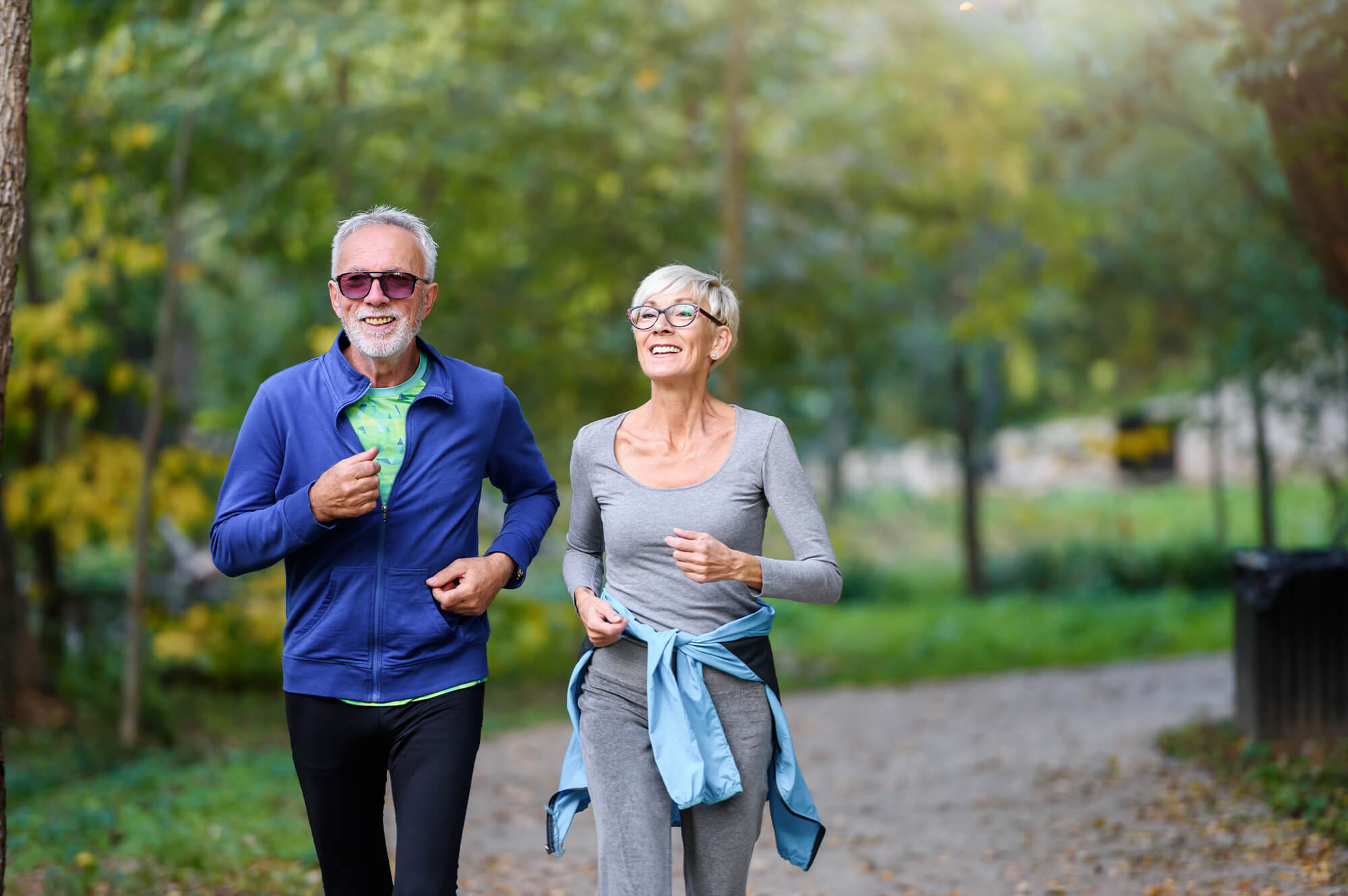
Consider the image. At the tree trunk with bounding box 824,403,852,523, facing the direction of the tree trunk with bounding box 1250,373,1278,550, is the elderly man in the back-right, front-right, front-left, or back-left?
front-right

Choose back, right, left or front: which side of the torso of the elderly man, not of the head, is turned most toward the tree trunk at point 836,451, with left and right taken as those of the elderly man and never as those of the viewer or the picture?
back

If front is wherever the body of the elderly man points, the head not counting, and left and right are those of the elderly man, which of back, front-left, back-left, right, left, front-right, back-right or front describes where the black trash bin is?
back-left

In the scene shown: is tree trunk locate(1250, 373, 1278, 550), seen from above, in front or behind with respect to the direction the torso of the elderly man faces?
behind

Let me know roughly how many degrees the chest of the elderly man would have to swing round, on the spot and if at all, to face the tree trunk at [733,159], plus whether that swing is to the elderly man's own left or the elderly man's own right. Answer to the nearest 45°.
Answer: approximately 180°

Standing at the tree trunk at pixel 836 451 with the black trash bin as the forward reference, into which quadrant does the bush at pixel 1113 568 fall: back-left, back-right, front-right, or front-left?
front-left

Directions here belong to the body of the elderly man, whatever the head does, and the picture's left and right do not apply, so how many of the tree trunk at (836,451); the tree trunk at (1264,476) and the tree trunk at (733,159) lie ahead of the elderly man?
0

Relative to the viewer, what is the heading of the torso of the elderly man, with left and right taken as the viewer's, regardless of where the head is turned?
facing the viewer

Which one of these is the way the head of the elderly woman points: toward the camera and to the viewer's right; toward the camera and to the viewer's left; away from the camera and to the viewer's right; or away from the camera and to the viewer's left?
toward the camera and to the viewer's left

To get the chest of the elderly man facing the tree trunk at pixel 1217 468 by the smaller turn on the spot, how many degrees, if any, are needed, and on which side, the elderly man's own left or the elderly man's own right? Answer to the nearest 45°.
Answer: approximately 135° to the elderly man's own left

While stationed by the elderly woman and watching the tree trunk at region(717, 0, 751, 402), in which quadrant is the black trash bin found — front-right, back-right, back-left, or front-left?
front-right

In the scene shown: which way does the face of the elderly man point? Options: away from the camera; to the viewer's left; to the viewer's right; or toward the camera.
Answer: toward the camera

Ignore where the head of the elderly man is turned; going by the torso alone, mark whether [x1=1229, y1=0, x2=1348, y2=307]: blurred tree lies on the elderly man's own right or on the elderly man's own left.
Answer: on the elderly man's own left
